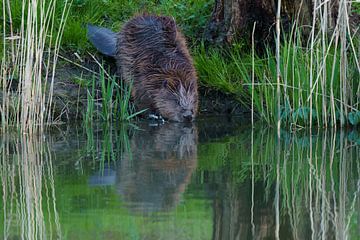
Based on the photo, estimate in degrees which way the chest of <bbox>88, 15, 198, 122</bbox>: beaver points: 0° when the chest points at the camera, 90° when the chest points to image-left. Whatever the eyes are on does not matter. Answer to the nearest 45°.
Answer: approximately 315°
